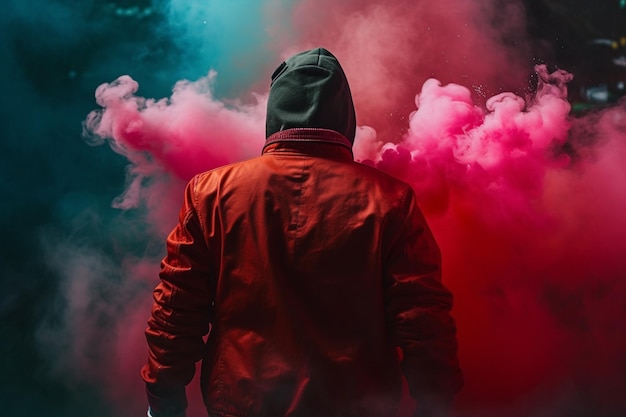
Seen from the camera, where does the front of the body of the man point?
away from the camera

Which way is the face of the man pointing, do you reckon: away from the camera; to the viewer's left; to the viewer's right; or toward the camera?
away from the camera
